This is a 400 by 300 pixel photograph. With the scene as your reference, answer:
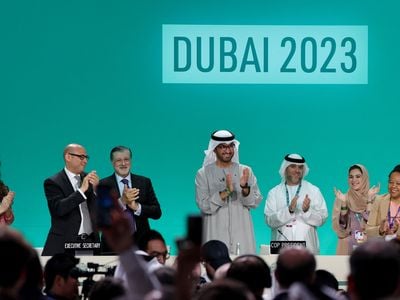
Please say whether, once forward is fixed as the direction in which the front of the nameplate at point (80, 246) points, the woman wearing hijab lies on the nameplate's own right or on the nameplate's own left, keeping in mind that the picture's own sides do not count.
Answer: on the nameplate's own left

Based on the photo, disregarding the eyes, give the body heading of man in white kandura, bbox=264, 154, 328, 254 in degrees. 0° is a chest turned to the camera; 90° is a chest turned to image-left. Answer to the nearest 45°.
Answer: approximately 0°

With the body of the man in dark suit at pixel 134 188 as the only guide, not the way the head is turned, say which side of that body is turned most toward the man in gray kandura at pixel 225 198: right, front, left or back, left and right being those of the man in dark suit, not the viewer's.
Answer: left

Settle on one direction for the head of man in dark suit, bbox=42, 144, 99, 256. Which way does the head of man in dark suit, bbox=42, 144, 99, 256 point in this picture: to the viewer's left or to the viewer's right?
to the viewer's right

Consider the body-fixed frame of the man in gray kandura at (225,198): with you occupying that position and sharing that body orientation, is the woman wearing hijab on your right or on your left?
on your left

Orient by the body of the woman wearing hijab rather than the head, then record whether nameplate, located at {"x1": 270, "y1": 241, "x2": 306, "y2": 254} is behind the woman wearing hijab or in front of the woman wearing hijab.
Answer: in front

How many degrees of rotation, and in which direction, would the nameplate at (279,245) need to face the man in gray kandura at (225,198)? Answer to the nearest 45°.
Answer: approximately 135° to its right
